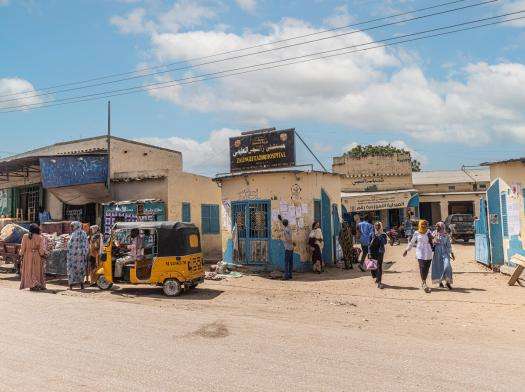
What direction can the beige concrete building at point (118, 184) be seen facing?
toward the camera

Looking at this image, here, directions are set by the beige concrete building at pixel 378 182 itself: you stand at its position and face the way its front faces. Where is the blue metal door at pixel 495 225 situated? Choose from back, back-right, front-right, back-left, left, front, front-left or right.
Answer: front

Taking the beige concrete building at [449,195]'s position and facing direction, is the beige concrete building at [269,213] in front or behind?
in front

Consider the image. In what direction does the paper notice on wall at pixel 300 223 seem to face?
toward the camera

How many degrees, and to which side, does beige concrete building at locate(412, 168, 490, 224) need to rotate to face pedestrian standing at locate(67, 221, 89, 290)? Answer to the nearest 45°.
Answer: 0° — it already faces them

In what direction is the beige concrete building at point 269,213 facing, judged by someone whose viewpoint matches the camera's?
facing the viewer

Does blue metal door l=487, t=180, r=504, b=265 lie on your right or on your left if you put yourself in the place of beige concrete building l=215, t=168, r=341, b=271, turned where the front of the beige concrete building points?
on your left

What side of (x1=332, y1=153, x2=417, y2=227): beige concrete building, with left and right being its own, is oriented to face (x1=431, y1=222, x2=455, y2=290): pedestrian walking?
front

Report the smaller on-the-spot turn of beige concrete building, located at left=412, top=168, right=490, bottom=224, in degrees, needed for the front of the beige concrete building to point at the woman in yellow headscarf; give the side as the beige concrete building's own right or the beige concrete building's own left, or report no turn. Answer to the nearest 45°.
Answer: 0° — it already faces them

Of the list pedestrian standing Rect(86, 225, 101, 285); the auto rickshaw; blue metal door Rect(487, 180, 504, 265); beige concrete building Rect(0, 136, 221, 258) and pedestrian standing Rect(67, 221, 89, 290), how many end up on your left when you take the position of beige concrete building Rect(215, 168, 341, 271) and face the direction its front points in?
1
